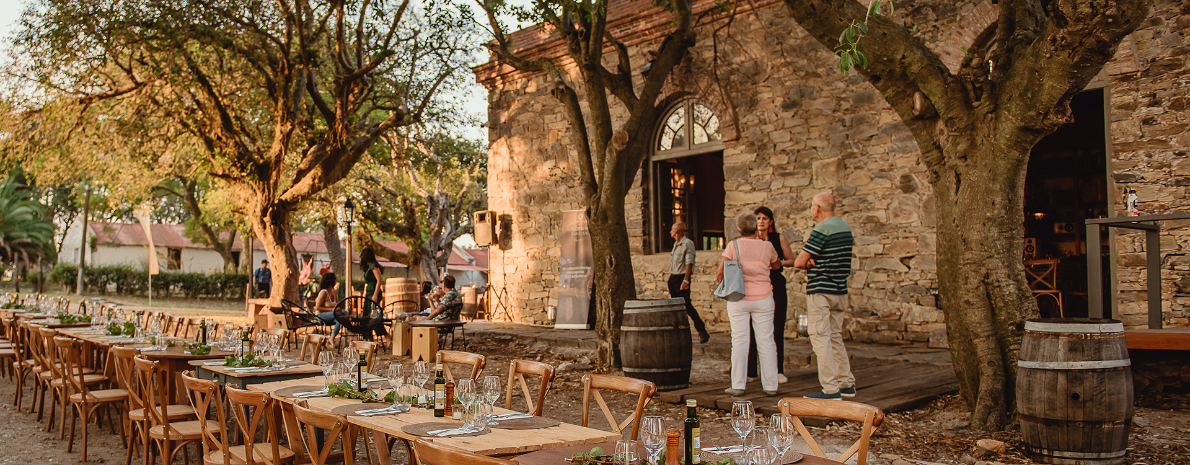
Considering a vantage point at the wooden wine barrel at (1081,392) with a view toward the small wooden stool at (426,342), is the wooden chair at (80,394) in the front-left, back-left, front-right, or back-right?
front-left

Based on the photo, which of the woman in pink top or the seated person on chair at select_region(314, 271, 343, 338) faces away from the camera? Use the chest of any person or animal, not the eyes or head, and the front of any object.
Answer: the woman in pink top

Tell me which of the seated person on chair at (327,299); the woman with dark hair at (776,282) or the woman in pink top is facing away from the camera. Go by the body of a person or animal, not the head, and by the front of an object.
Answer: the woman in pink top

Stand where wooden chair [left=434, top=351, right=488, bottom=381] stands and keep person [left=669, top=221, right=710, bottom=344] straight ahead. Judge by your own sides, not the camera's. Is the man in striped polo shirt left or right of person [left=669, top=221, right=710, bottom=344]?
right

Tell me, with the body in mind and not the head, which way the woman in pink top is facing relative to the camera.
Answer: away from the camera

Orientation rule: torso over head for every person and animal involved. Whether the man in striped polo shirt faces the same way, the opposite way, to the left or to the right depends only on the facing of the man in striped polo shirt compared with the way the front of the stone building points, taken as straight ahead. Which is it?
to the right

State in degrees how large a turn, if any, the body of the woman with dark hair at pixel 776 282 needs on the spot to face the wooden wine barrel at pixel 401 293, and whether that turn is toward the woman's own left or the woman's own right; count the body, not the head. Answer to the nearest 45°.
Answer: approximately 90° to the woman's own right

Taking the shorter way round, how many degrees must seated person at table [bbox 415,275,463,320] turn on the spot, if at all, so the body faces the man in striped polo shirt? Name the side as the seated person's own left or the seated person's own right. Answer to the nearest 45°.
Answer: approximately 135° to the seated person's own left

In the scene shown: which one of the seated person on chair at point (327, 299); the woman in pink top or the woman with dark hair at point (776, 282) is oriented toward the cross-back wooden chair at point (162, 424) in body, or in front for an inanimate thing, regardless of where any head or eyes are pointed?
the woman with dark hair

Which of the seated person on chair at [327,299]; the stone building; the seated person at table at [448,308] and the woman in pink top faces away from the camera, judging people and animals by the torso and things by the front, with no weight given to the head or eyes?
the woman in pink top

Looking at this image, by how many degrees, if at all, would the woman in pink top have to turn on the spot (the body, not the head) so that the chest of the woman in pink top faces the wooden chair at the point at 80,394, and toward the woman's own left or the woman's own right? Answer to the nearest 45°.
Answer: approximately 90° to the woman's own left

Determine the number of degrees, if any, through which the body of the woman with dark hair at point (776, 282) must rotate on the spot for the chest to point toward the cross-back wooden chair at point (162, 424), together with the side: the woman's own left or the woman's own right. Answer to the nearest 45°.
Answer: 0° — they already face it

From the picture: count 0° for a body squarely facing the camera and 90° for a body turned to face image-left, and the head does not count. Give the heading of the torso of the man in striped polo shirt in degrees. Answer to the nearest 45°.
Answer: approximately 135°

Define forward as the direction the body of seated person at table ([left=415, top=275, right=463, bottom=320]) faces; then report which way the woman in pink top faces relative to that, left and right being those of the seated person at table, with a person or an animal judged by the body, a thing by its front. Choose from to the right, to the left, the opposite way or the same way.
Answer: to the right

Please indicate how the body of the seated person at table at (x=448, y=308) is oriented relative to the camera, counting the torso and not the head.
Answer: to the viewer's left

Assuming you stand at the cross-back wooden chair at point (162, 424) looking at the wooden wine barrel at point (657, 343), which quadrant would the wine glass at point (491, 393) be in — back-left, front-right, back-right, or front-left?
front-right

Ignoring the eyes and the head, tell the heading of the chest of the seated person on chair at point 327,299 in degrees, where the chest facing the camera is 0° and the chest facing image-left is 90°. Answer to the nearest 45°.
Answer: approximately 270°

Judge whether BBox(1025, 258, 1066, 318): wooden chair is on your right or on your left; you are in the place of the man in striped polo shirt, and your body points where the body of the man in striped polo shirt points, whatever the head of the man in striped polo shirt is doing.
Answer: on your right

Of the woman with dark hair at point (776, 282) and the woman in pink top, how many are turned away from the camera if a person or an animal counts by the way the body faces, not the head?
1
